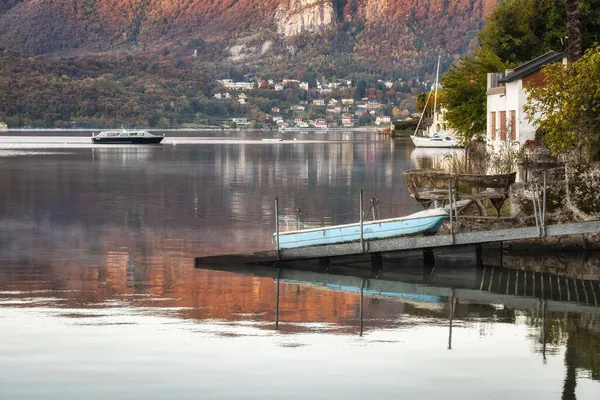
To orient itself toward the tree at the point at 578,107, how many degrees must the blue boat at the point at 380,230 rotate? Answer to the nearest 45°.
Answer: approximately 45° to its left

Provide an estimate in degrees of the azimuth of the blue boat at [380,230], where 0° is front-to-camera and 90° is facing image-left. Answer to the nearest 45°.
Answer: approximately 270°
